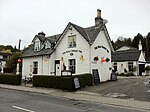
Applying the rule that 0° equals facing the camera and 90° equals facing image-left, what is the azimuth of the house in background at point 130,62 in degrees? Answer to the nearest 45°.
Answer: approximately 45°

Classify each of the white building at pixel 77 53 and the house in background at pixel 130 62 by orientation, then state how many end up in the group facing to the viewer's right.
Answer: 0

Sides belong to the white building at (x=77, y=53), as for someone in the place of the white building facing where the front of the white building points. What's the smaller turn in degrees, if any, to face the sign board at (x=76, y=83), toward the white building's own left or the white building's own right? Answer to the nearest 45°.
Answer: approximately 45° to the white building's own left

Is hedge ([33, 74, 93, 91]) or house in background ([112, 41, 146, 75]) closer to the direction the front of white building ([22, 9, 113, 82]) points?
the hedge

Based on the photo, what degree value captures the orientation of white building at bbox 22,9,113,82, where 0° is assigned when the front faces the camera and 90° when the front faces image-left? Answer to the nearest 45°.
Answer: approximately 45°

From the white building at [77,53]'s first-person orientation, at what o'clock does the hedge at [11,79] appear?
The hedge is roughly at 2 o'clock from the white building.
